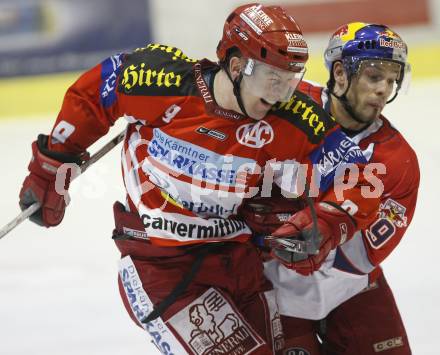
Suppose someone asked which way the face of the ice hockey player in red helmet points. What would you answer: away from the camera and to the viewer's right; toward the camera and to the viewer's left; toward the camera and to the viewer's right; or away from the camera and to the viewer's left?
toward the camera and to the viewer's right

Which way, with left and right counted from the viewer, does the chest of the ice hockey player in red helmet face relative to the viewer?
facing the viewer and to the right of the viewer

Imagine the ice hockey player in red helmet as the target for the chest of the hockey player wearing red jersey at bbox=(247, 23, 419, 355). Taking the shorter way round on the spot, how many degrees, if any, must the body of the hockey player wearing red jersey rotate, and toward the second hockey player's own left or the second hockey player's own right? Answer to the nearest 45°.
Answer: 0° — they already face them

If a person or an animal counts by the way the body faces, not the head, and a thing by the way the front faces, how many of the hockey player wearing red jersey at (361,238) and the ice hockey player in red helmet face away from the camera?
0
